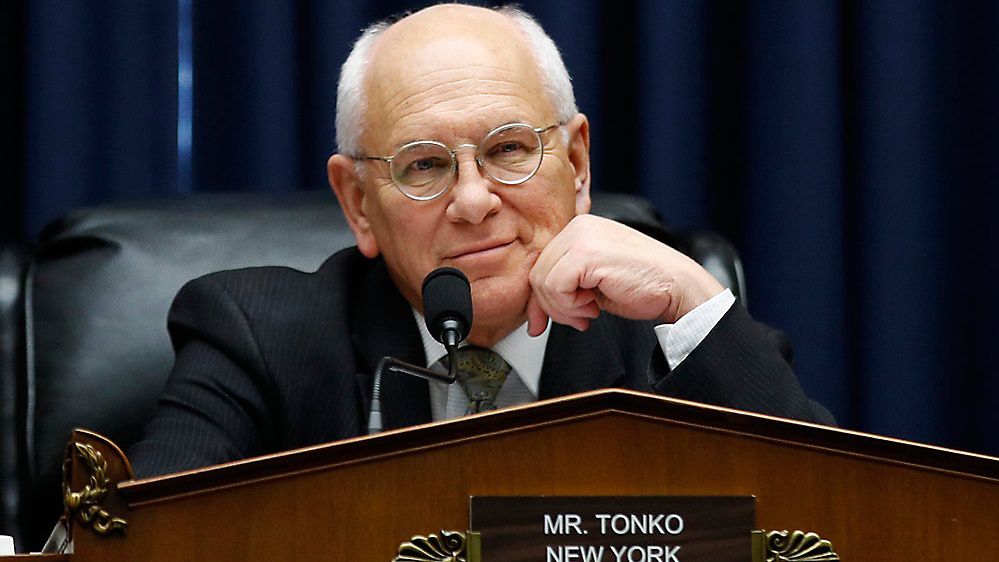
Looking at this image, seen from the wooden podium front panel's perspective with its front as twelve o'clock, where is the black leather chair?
The black leather chair is roughly at 5 o'clock from the wooden podium front panel.

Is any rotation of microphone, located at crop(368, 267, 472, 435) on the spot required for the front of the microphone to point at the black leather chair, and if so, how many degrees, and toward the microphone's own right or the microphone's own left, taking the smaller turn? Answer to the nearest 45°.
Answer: approximately 45° to the microphone's own left

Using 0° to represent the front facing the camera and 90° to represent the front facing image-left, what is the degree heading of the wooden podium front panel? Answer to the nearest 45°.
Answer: approximately 0°

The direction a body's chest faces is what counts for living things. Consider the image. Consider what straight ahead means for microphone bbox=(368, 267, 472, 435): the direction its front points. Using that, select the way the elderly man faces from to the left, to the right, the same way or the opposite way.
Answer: the opposite way

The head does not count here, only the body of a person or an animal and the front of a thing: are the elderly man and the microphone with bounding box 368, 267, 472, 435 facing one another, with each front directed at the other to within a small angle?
yes

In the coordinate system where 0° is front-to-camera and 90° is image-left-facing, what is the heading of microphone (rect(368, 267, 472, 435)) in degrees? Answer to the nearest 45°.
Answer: approximately 180°

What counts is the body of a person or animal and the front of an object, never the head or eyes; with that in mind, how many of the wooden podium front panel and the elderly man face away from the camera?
0

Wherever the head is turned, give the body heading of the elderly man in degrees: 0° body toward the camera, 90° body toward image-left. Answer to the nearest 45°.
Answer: approximately 0°

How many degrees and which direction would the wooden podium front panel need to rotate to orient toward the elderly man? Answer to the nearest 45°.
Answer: approximately 180°
